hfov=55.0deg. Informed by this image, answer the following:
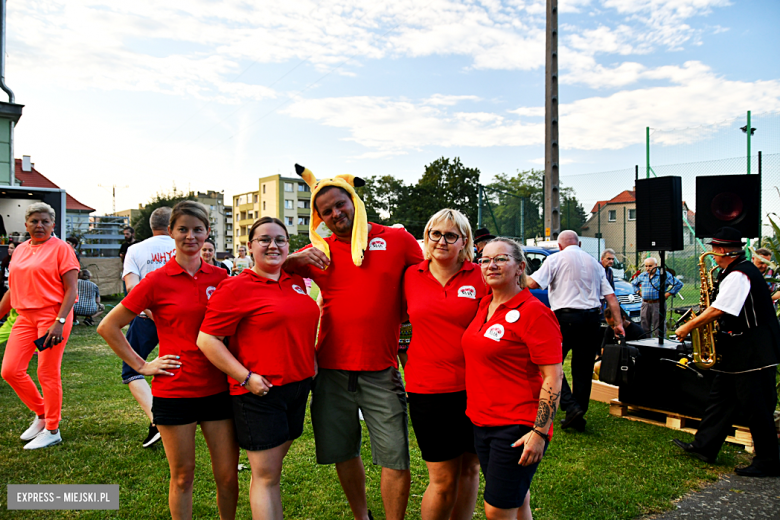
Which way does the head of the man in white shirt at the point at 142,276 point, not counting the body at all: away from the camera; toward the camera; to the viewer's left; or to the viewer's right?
away from the camera

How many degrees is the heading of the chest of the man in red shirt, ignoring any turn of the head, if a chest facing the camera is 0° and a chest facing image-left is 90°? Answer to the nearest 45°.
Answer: approximately 0°

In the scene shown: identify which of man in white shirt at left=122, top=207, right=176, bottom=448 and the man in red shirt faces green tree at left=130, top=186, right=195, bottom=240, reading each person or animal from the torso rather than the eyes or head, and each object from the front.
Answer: the man in white shirt

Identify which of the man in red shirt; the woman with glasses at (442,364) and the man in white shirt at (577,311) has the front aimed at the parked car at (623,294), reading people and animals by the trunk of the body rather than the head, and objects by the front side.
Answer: the man in white shirt

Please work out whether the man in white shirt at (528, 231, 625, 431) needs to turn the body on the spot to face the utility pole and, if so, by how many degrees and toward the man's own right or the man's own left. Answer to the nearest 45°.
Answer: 0° — they already face it

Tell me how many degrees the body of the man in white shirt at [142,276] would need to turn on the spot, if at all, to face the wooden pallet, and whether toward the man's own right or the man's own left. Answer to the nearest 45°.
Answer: approximately 90° to the man's own right

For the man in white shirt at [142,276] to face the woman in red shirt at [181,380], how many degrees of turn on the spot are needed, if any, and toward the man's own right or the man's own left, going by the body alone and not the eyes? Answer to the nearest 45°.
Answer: approximately 180°

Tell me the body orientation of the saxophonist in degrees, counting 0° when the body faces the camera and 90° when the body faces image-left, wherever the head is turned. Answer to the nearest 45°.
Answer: approximately 90°

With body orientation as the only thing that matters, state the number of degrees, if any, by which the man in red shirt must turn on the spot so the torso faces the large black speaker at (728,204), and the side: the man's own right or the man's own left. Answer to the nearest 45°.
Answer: approximately 135° to the man's own left

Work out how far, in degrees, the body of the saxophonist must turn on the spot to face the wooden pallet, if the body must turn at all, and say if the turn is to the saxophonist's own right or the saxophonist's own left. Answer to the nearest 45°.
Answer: approximately 45° to the saxophonist's own right
